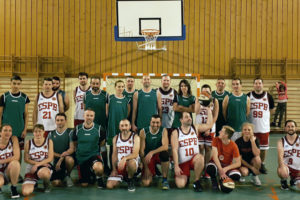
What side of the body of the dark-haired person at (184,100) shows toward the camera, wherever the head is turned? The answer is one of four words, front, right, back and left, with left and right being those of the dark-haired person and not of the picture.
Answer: front

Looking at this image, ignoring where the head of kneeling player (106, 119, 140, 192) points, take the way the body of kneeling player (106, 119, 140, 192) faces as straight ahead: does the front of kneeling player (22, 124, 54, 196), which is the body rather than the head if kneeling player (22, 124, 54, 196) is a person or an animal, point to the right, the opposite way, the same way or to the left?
the same way

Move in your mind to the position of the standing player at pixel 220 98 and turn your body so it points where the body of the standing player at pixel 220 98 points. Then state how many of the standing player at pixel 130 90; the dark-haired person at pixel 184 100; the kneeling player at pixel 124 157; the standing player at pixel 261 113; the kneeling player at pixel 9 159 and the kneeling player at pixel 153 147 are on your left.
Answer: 1

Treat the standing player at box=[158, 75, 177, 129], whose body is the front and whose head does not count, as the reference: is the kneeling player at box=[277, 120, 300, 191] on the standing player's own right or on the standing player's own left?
on the standing player's own left

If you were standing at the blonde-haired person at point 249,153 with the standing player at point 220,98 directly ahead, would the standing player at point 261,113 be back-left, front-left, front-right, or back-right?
front-right

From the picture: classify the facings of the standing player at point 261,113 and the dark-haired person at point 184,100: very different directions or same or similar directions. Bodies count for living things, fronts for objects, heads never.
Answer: same or similar directions

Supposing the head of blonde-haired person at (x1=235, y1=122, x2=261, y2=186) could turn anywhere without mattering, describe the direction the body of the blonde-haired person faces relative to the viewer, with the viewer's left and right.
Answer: facing the viewer

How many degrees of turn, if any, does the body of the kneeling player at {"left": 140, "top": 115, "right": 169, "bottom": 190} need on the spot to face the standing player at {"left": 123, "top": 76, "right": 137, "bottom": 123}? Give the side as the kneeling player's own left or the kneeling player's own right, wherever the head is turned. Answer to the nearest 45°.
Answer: approximately 135° to the kneeling player's own right

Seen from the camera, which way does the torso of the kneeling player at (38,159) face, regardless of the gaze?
toward the camera

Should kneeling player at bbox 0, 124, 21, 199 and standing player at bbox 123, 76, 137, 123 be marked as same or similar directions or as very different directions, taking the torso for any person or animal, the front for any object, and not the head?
same or similar directions

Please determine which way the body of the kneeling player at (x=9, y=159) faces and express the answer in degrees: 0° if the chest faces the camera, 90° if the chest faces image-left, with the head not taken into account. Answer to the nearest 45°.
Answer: approximately 0°
